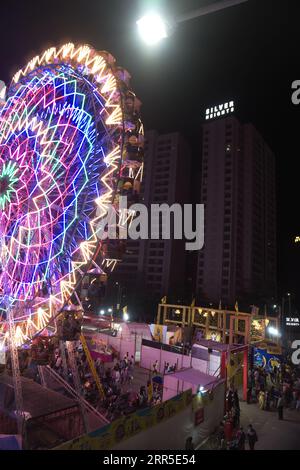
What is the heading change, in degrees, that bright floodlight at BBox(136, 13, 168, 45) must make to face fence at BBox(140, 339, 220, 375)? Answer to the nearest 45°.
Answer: approximately 180°

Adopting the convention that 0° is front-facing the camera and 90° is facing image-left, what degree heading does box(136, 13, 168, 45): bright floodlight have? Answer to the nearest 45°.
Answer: approximately 0°

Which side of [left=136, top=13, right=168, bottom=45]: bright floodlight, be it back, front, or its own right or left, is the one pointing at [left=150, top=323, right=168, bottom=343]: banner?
back
